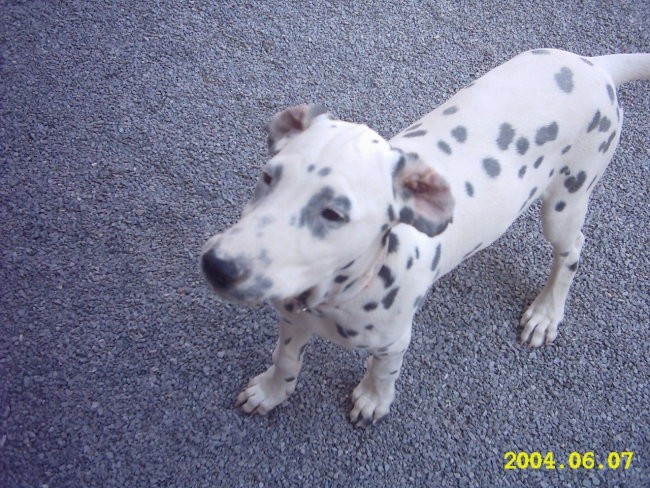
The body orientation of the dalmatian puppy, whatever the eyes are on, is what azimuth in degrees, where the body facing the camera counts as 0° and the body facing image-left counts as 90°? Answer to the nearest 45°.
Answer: approximately 45°
